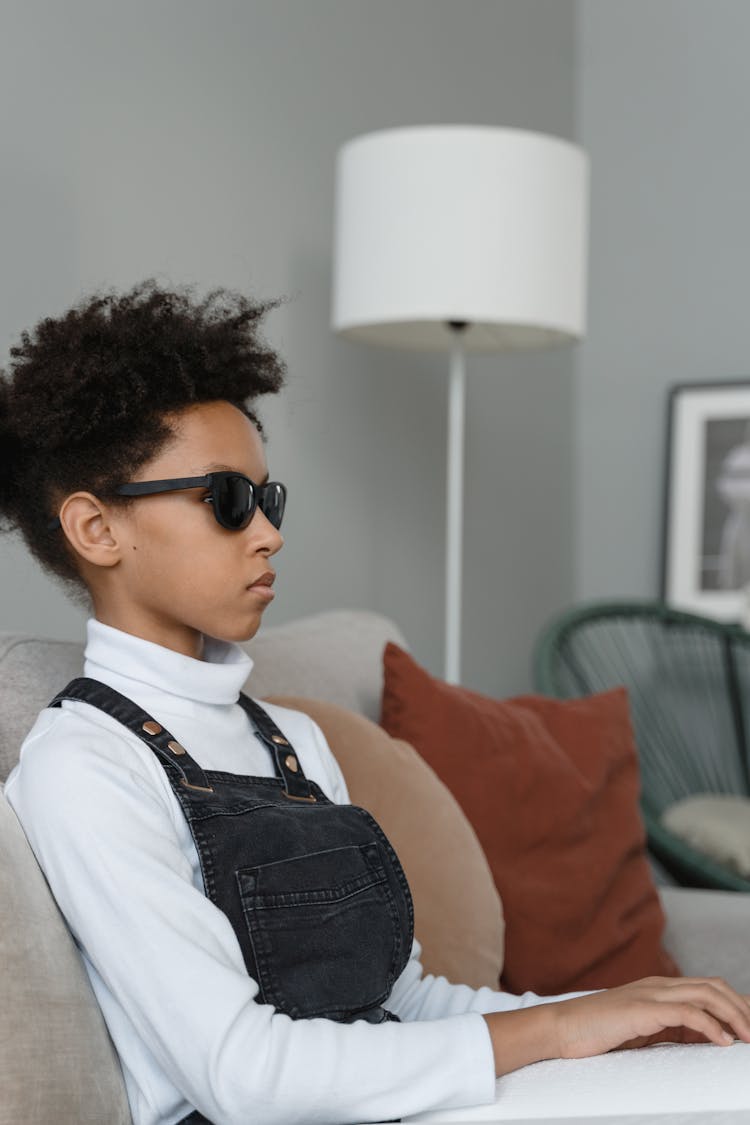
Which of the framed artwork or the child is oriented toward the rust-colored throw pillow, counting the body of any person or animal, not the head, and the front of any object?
the framed artwork

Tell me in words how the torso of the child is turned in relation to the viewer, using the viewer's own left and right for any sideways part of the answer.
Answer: facing the viewer and to the right of the viewer

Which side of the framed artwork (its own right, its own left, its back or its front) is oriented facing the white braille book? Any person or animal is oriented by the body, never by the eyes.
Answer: front

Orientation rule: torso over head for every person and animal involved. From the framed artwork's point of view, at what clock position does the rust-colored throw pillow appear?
The rust-colored throw pillow is roughly at 12 o'clock from the framed artwork.

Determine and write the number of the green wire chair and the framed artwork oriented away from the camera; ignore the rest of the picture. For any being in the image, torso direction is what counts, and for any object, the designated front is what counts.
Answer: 0

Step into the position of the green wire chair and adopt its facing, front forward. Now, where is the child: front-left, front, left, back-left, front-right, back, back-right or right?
front-right

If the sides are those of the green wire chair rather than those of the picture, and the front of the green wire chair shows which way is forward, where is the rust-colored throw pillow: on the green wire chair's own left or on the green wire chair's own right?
on the green wire chair's own right

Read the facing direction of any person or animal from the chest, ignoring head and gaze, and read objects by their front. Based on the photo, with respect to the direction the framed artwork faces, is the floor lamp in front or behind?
in front

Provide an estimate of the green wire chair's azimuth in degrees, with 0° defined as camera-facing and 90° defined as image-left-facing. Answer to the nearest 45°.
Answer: approximately 315°

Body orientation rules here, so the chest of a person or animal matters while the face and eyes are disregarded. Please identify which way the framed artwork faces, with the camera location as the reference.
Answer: facing the viewer

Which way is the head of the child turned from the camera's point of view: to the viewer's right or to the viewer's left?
to the viewer's right

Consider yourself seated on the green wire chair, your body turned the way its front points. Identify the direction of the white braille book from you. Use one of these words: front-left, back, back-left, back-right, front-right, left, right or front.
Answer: front-right
